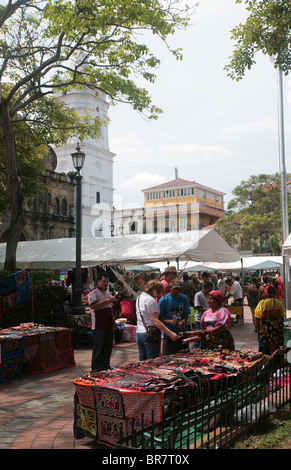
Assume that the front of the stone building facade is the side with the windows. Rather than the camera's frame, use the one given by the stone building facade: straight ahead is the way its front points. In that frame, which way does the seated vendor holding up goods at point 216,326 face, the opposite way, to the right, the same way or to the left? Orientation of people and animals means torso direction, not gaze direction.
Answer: to the right

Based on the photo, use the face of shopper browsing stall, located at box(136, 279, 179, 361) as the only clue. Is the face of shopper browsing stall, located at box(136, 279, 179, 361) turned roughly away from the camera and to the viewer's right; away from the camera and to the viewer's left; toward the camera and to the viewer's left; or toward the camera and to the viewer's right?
away from the camera and to the viewer's right

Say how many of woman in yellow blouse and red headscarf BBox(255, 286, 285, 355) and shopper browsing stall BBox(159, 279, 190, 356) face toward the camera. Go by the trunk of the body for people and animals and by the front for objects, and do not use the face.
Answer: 1
